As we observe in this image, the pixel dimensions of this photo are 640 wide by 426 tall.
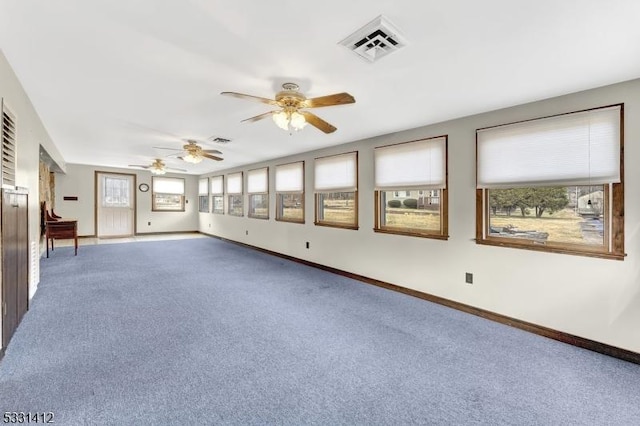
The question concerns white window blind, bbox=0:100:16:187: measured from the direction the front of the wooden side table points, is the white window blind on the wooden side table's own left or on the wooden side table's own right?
on the wooden side table's own right

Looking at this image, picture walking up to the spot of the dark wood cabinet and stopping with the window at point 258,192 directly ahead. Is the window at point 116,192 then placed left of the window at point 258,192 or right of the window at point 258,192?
left

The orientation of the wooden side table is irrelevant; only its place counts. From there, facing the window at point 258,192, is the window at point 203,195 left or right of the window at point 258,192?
left

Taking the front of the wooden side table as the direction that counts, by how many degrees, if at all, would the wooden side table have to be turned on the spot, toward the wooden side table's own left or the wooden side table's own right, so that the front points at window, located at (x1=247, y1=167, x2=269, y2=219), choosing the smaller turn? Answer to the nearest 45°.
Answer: approximately 45° to the wooden side table's own right

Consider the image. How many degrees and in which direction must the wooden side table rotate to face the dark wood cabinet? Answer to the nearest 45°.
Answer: approximately 90° to its right

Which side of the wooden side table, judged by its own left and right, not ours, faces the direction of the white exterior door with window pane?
left

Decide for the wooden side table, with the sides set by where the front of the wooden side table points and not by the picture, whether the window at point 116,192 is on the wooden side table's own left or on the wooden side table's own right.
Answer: on the wooden side table's own left

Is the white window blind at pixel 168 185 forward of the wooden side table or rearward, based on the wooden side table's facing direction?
forward

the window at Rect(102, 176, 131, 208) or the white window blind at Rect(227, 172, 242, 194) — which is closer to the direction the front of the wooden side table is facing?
the white window blind

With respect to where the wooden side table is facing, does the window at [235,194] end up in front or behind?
in front

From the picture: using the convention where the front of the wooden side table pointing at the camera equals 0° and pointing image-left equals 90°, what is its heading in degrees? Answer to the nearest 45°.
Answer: approximately 270°

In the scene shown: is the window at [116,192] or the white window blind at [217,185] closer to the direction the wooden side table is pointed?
the white window blind
